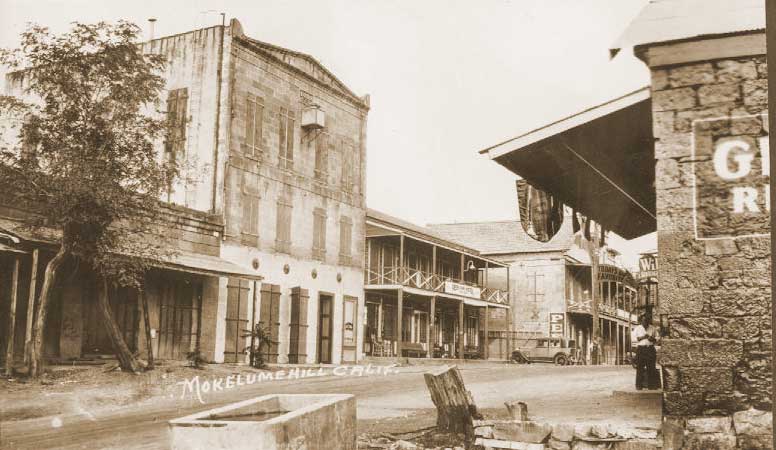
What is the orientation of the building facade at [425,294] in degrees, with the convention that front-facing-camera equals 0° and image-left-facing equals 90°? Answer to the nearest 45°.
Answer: approximately 315°

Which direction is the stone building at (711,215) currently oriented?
to the viewer's left

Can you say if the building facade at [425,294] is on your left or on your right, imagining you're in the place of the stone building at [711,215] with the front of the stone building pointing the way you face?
on your right

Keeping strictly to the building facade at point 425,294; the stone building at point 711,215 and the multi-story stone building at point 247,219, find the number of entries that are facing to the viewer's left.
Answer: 1

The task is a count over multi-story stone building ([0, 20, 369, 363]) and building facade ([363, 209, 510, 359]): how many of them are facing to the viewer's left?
0

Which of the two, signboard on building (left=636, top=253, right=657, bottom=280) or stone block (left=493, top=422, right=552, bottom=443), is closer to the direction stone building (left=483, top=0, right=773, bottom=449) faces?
the stone block

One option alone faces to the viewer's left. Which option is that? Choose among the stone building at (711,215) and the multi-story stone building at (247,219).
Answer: the stone building

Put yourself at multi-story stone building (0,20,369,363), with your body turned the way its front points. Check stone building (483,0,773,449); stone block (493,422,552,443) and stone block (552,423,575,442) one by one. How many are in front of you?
3

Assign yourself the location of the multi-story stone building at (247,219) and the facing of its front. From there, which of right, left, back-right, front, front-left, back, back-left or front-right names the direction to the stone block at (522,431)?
front

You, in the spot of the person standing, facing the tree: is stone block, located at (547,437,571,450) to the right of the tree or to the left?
left

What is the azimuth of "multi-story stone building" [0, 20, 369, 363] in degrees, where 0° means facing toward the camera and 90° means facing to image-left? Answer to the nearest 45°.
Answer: approximately 315°

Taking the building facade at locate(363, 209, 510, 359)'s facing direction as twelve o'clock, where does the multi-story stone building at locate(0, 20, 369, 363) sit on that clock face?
The multi-story stone building is roughly at 2 o'clock from the building facade.

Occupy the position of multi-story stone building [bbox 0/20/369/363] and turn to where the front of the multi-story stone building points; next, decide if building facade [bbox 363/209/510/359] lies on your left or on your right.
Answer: on your left

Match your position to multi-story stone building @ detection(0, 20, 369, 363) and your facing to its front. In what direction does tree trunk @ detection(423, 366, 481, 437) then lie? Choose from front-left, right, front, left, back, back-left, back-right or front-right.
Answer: front

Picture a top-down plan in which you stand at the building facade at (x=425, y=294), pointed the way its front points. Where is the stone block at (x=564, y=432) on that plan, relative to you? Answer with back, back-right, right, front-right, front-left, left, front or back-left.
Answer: front-right

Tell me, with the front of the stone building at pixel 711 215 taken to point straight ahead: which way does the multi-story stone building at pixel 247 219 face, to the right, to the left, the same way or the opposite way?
the opposite way
